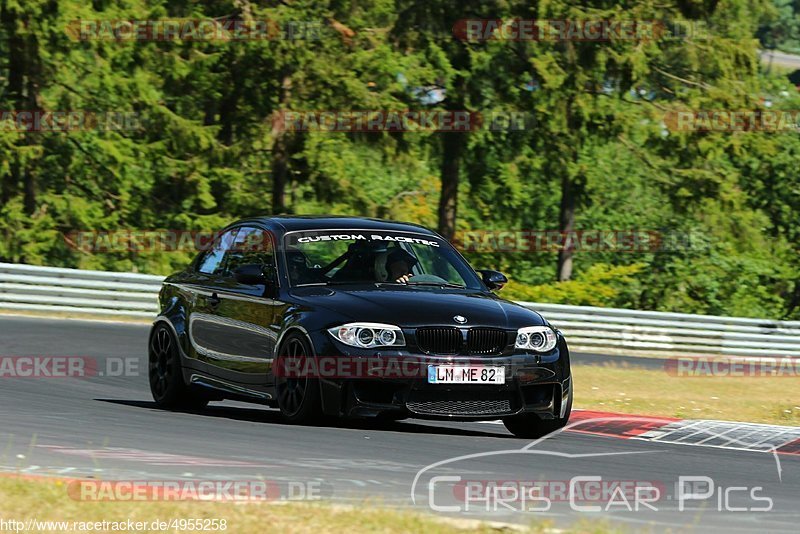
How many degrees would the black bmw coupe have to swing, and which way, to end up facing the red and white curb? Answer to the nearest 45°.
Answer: approximately 45° to its left

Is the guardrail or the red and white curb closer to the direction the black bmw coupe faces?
the red and white curb

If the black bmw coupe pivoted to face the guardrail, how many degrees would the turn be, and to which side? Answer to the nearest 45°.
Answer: approximately 135° to its left

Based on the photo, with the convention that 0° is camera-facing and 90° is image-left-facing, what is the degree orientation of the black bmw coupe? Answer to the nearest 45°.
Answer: approximately 315°
